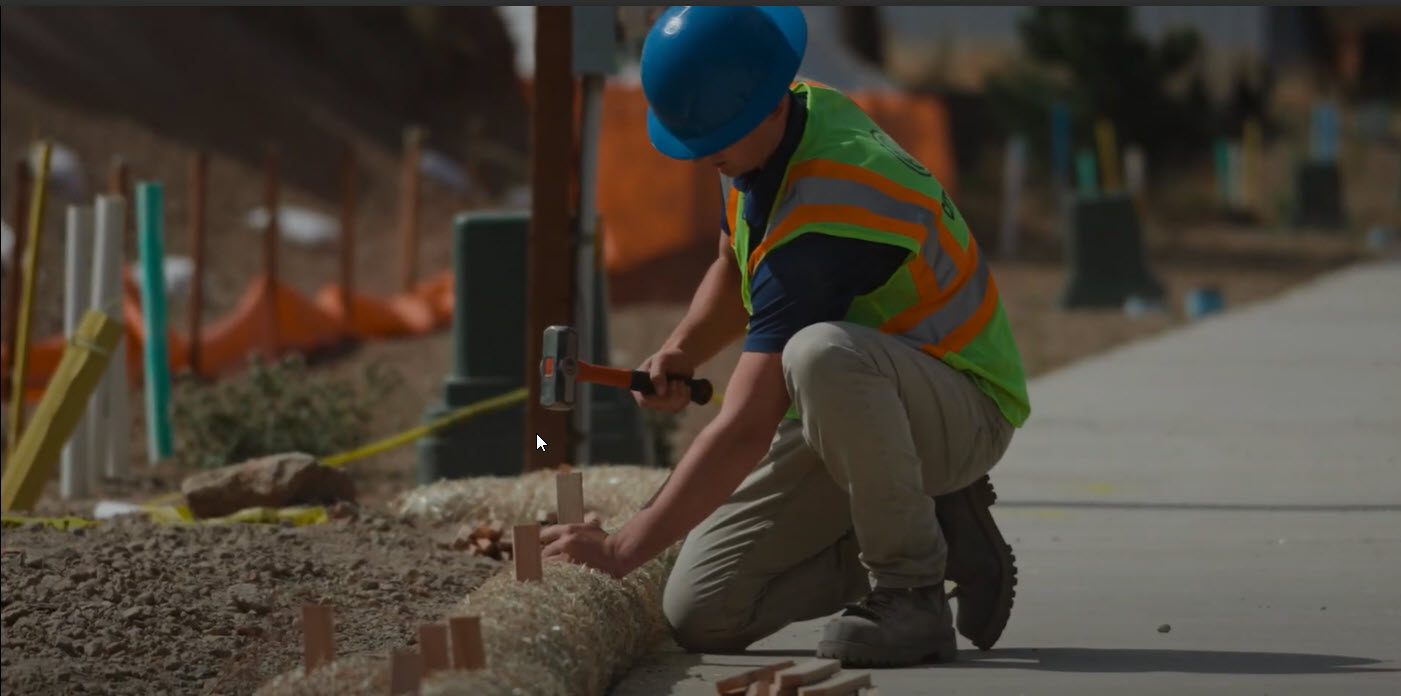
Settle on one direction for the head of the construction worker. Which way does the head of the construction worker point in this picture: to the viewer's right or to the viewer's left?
to the viewer's left

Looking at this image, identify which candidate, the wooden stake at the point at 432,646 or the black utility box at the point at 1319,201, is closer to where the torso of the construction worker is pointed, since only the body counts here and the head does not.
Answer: the wooden stake

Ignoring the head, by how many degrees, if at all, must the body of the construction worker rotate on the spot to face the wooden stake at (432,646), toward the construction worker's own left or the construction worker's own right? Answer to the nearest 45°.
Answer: approximately 45° to the construction worker's own left

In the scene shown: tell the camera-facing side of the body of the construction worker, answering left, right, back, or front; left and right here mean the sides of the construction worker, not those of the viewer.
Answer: left

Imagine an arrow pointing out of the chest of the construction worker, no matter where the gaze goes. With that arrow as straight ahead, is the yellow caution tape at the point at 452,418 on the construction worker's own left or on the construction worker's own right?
on the construction worker's own right

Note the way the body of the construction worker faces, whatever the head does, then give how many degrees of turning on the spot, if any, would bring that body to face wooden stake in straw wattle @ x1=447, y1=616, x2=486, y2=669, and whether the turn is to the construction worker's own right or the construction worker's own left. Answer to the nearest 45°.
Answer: approximately 45° to the construction worker's own left
